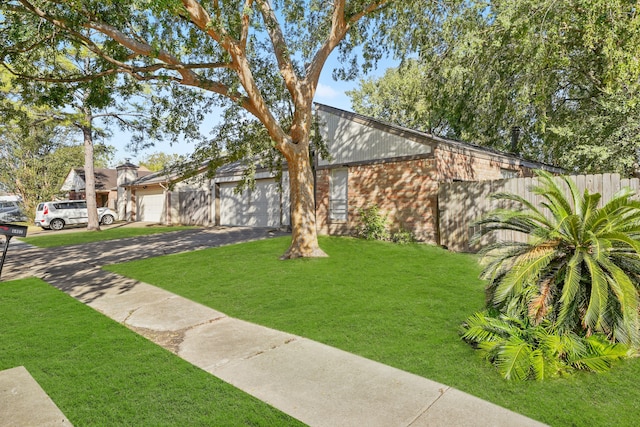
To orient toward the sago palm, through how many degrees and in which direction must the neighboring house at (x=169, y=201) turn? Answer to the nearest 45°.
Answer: approximately 45° to its left

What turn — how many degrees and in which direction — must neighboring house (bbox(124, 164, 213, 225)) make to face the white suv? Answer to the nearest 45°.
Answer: approximately 45° to its right

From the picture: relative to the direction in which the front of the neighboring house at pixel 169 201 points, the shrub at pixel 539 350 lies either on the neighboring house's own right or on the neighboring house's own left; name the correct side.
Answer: on the neighboring house's own left

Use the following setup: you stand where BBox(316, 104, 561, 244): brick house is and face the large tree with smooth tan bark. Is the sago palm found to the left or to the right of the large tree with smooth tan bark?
left

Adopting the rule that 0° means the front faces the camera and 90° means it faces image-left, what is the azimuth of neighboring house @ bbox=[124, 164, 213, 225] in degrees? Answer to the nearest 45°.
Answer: approximately 45°

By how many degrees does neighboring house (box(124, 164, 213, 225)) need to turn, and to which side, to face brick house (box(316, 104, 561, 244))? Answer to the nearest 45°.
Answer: approximately 90° to its left

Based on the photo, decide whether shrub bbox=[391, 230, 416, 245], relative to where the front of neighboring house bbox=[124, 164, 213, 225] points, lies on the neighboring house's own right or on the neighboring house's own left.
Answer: on the neighboring house's own left
